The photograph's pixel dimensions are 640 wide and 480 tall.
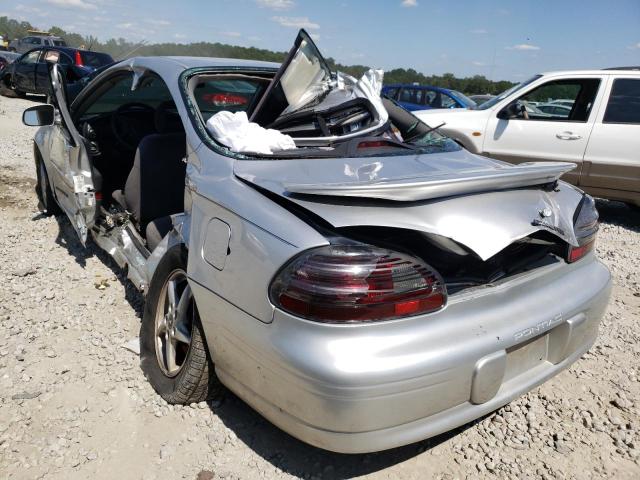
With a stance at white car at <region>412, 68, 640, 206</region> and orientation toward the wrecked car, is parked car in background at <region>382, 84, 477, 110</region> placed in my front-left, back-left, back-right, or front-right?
back-right

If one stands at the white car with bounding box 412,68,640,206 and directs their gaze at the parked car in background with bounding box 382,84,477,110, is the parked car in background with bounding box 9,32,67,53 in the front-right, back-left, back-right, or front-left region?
front-left

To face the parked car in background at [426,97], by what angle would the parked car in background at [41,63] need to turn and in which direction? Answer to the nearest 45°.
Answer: approximately 180°

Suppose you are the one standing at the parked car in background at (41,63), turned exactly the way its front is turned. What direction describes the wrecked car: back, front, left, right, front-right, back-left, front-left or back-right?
back-left

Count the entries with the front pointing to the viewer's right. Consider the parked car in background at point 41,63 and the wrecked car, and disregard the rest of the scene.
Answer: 0

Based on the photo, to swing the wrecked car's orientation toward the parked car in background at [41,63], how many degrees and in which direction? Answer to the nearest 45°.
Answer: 0° — it already faces it

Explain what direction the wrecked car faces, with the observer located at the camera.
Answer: facing away from the viewer and to the left of the viewer

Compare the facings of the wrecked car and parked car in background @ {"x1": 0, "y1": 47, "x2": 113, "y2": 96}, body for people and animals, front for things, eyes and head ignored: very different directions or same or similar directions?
same or similar directions

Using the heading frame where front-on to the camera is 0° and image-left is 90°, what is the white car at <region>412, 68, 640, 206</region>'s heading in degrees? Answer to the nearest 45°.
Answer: approximately 90°

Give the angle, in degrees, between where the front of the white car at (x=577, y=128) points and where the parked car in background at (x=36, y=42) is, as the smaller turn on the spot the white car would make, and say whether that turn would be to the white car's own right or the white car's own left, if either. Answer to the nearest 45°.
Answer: approximately 45° to the white car's own right

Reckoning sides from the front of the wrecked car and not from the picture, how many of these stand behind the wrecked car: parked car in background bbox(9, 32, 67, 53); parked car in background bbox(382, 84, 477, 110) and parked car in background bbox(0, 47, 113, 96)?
0

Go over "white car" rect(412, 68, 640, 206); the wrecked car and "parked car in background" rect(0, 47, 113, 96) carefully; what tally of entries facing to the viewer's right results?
0

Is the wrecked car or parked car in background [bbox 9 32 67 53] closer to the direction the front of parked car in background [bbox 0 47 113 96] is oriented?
the parked car in background

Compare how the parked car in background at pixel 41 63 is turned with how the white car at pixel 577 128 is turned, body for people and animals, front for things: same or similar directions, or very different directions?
same or similar directions

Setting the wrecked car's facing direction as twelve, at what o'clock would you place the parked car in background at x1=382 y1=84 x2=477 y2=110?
The parked car in background is roughly at 2 o'clock from the wrecked car.

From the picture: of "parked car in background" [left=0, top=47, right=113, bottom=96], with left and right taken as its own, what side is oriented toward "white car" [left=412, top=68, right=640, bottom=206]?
back
